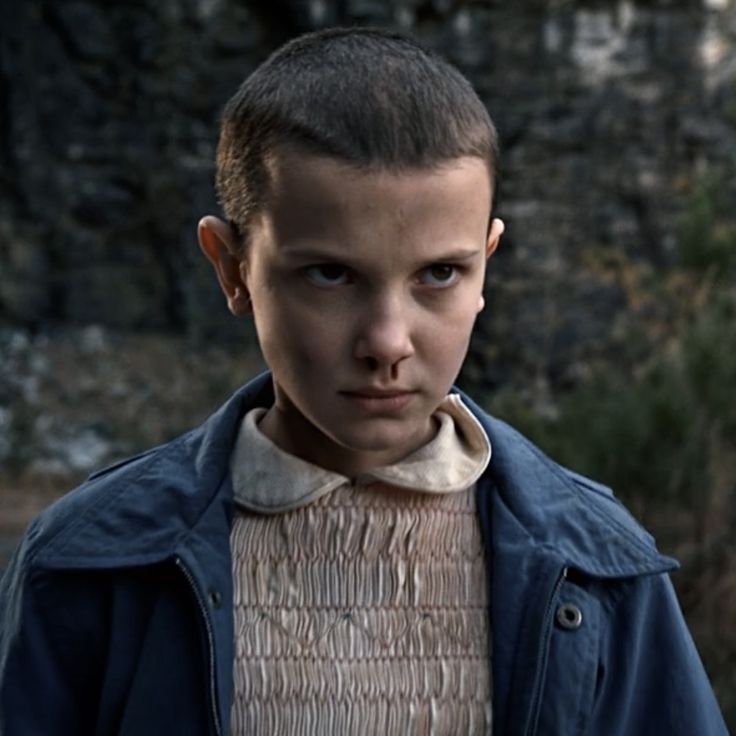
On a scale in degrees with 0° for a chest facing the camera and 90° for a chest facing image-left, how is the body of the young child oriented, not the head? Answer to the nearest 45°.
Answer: approximately 0°
